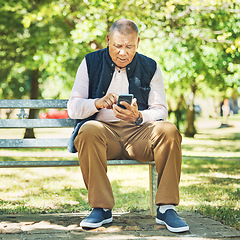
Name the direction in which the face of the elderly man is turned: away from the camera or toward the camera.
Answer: toward the camera

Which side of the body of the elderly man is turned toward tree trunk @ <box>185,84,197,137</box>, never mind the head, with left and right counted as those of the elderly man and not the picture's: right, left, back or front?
back

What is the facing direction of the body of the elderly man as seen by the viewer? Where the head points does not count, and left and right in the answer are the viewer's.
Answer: facing the viewer
